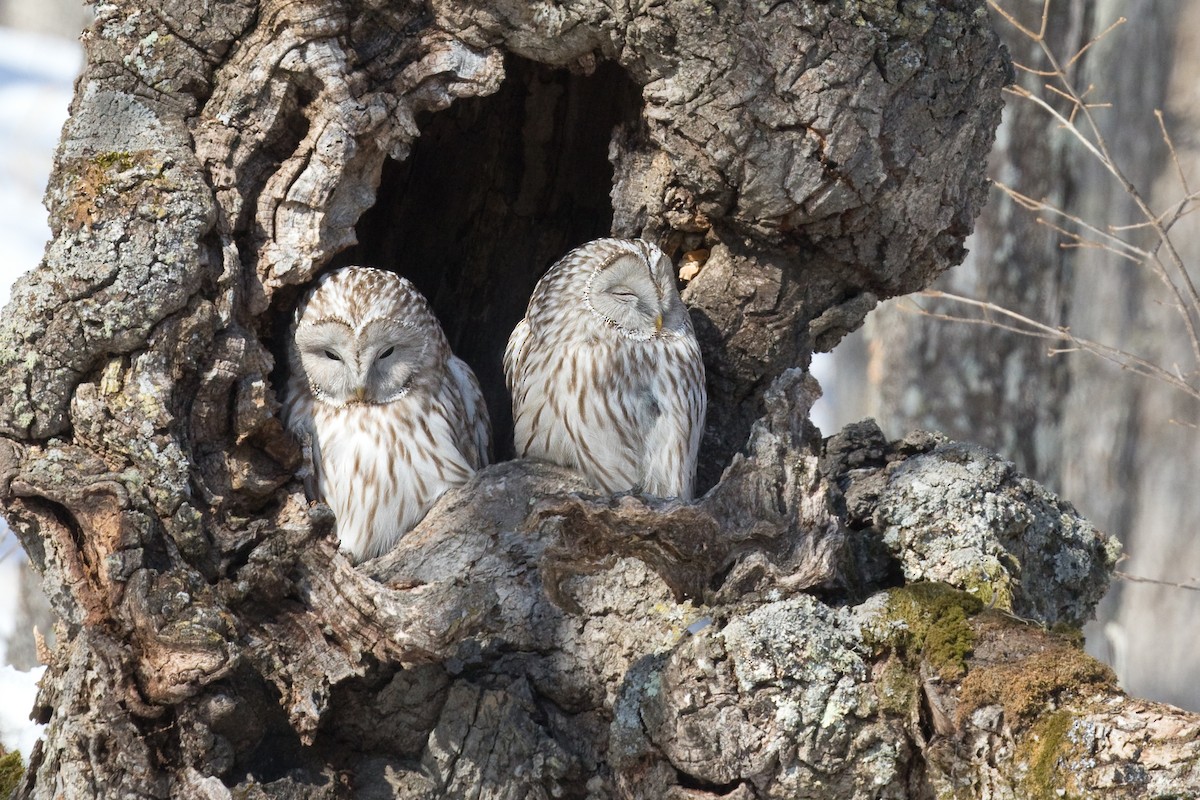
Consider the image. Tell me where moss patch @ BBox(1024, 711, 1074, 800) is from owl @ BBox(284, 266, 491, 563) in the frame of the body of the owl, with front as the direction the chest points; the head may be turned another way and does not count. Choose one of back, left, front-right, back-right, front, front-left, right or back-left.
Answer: front-left

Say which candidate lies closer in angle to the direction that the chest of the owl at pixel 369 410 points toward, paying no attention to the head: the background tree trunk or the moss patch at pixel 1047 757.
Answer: the moss patch

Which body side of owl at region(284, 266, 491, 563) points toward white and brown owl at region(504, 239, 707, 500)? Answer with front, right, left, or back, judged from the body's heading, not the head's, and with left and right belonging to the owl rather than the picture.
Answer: left

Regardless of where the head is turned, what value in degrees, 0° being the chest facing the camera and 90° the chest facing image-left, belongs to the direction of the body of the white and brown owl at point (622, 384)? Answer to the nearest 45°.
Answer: approximately 315°

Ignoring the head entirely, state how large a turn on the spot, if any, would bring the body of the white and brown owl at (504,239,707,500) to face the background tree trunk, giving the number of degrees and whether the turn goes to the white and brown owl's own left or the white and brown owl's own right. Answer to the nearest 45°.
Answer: approximately 90° to the white and brown owl's own left

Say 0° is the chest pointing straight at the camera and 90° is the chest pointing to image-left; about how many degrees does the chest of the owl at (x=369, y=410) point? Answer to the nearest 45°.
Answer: approximately 0°

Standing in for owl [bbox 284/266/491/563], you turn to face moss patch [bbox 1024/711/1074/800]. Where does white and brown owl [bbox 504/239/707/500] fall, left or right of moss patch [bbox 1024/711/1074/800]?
left
